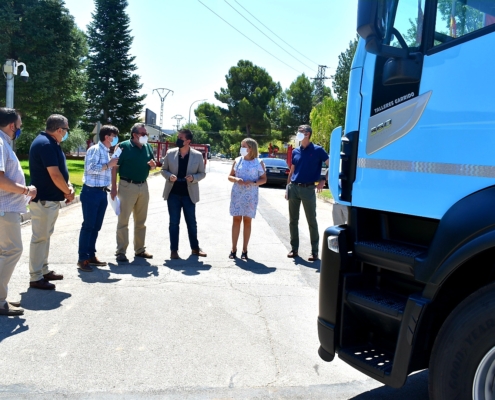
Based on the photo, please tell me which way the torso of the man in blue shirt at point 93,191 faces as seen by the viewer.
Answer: to the viewer's right

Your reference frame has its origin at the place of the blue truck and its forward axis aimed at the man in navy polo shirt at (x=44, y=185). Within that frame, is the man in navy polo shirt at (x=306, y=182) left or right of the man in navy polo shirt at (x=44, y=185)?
right

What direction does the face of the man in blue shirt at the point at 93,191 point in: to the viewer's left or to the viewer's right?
to the viewer's right

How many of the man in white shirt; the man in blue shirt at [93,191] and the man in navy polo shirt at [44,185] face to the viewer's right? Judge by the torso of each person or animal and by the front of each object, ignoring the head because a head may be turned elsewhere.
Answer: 3

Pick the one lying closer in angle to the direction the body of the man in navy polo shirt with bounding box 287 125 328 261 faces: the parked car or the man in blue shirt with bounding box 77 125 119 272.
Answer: the man in blue shirt

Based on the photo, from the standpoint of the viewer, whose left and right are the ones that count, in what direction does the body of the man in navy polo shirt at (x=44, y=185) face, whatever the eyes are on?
facing to the right of the viewer

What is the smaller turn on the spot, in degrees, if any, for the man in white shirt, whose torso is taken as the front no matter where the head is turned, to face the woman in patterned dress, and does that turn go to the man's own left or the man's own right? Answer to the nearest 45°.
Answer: approximately 45° to the man's own left

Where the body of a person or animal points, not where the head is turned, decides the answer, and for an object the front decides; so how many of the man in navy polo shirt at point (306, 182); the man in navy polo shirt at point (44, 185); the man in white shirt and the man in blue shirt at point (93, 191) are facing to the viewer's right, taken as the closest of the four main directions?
3

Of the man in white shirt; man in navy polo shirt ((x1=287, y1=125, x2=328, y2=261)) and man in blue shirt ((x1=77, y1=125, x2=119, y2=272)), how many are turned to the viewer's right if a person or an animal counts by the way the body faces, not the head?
2

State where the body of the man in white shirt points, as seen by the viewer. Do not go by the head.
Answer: to the viewer's right

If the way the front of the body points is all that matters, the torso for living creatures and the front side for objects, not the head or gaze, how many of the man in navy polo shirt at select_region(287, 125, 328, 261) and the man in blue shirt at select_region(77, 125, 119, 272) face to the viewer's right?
1

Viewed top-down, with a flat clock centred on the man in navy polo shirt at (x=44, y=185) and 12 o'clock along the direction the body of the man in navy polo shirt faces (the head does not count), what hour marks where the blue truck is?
The blue truck is roughly at 2 o'clock from the man in navy polo shirt.

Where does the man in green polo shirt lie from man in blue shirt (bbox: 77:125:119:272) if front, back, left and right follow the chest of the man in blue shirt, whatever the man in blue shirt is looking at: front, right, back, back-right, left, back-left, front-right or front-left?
front-left
